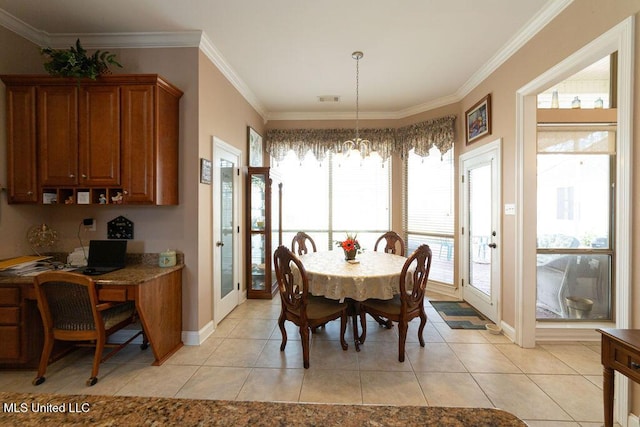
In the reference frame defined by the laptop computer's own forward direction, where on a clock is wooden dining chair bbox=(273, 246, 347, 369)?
The wooden dining chair is roughly at 9 o'clock from the laptop computer.

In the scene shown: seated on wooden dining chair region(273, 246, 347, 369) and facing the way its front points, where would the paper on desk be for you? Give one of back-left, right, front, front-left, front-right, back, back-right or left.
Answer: back-left

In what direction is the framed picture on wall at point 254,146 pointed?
to the viewer's right

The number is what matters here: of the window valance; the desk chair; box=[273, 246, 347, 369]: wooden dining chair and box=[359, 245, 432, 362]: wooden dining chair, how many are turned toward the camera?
1

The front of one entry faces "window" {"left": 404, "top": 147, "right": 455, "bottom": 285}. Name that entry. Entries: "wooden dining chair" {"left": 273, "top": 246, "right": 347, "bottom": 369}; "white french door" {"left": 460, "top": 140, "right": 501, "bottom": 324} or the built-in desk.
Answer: the wooden dining chair

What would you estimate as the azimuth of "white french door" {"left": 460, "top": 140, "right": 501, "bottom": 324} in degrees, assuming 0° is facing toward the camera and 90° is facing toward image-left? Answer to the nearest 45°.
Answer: approximately 45°

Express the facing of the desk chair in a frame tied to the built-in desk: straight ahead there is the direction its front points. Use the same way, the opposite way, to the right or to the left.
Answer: the opposite way

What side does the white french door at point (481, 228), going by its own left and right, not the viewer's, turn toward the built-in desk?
front

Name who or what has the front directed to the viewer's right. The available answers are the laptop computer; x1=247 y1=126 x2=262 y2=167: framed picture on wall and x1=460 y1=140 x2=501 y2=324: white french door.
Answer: the framed picture on wall

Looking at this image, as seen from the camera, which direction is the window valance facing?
toward the camera

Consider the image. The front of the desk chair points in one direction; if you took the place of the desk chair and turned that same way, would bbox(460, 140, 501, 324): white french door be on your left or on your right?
on your right

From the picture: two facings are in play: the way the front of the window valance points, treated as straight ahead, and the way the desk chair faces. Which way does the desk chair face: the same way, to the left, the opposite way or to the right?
the opposite way

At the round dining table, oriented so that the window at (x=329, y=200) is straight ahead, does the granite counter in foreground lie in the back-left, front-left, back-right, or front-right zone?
back-left

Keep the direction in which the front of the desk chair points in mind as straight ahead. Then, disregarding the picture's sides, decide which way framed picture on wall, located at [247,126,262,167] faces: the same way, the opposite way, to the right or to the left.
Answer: to the right

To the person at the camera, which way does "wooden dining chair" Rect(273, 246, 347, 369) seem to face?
facing away from the viewer and to the right of the viewer

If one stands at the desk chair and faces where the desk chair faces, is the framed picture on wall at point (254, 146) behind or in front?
in front
